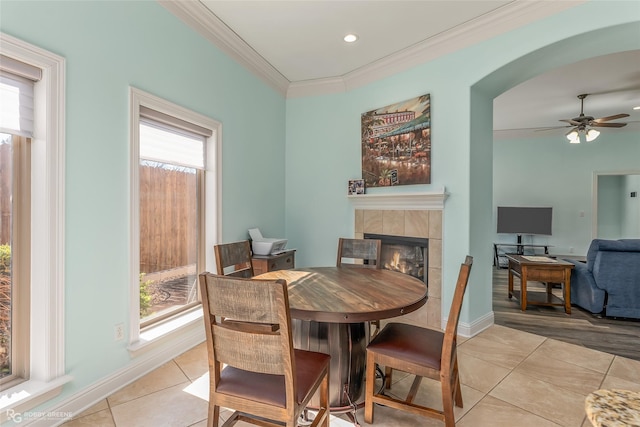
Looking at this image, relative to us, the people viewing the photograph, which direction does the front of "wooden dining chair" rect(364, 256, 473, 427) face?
facing to the left of the viewer

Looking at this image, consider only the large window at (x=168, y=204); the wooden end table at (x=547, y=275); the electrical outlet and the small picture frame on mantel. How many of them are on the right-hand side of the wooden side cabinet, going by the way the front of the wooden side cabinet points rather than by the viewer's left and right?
2

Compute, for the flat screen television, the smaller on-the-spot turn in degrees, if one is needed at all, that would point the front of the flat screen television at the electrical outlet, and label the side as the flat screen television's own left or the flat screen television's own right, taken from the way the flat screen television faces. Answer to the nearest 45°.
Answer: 0° — it already faces it

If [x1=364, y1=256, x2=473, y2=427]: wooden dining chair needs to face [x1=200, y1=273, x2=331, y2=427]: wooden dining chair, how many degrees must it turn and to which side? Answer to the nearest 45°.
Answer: approximately 45° to its left

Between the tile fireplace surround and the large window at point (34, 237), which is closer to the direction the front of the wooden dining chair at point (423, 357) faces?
the large window
